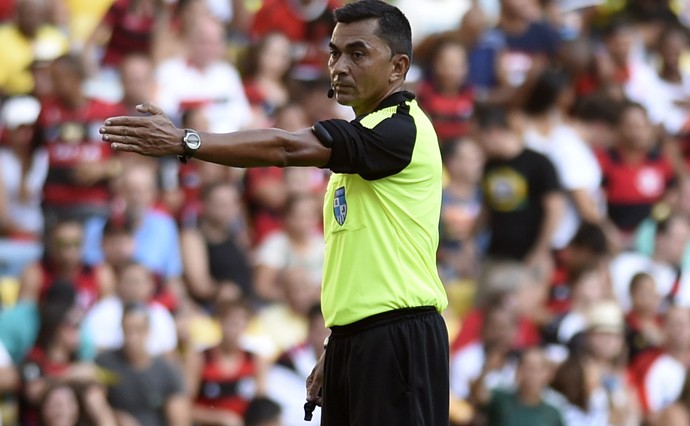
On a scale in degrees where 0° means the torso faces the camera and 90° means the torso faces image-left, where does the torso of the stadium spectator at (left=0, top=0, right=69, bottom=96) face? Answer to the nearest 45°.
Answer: approximately 0°

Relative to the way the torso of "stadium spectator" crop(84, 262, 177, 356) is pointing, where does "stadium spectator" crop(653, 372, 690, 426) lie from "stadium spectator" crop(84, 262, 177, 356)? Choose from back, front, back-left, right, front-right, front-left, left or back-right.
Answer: left

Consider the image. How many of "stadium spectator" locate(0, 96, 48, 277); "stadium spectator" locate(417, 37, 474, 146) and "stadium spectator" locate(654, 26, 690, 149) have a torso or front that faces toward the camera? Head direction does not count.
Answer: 3

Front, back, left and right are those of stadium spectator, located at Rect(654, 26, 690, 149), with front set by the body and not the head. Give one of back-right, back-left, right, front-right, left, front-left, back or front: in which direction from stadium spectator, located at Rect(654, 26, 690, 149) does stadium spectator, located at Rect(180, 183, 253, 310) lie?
front-right

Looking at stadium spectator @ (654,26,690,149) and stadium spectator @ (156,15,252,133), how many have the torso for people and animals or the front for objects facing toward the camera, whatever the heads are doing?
2

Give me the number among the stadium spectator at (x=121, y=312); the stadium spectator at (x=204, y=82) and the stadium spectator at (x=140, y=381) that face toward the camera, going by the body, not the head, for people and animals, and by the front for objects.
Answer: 3
